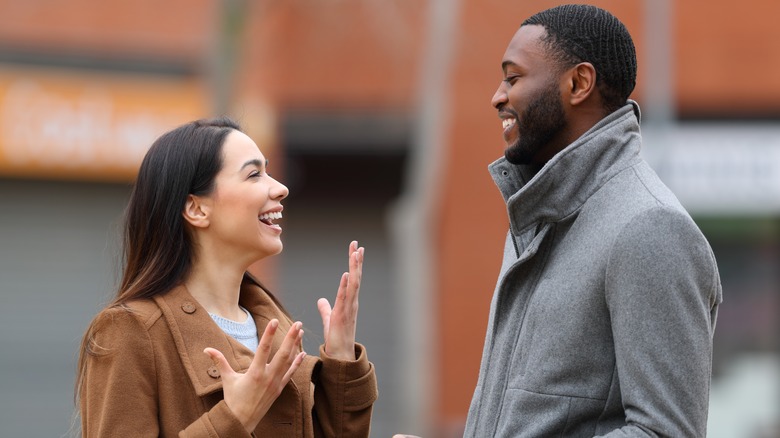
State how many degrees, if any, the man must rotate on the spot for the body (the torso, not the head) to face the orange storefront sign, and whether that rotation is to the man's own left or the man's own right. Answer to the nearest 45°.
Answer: approximately 45° to the man's own right

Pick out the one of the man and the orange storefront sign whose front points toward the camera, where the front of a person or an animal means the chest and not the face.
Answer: the orange storefront sign

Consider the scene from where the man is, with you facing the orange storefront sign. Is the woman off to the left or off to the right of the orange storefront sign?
left

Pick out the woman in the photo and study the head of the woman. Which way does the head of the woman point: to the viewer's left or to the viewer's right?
to the viewer's right

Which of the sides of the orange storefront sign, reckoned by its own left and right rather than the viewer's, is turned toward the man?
front

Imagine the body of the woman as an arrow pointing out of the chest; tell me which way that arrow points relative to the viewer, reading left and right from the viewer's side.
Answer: facing the viewer and to the right of the viewer

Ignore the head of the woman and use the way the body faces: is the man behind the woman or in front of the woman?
in front

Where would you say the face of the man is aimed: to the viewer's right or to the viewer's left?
to the viewer's left

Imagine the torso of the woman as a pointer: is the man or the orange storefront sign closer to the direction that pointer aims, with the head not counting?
the man

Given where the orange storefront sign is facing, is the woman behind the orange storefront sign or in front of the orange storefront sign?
in front

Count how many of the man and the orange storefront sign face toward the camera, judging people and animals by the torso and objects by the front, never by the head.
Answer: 1

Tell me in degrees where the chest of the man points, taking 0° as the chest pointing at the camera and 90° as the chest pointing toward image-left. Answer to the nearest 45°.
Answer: approximately 90°

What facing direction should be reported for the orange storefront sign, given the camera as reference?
facing the viewer
